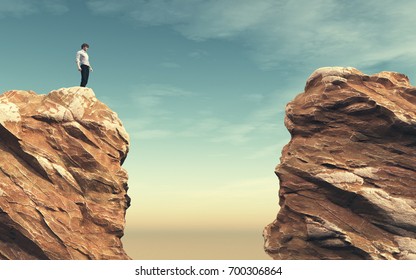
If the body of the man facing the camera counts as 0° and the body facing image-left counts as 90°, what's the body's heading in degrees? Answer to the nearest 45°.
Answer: approximately 315°

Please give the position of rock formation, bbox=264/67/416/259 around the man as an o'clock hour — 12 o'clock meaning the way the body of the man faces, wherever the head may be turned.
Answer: The rock formation is roughly at 11 o'clock from the man.
